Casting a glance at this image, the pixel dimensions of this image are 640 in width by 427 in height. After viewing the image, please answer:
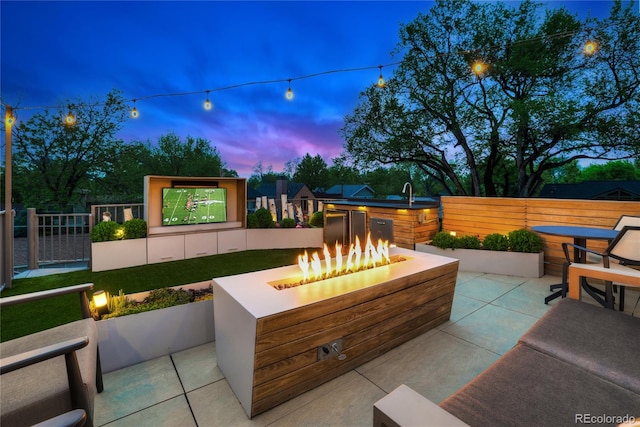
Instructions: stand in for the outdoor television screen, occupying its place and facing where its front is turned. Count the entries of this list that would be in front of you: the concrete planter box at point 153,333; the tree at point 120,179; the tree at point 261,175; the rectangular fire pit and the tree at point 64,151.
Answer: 2

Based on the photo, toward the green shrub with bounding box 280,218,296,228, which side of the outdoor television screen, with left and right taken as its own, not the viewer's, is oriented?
left

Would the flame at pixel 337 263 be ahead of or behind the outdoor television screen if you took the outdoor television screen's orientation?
ahead

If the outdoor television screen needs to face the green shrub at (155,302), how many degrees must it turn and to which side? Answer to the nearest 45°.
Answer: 0° — it already faces it

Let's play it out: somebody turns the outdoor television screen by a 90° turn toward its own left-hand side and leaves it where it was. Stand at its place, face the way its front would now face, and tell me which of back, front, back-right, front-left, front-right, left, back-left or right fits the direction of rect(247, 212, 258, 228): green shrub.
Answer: front

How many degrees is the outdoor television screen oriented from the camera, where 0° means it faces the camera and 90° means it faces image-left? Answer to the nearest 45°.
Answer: approximately 0°

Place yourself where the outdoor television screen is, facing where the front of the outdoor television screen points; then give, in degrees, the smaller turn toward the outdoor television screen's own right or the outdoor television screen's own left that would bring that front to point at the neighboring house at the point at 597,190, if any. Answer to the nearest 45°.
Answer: approximately 90° to the outdoor television screen's own left

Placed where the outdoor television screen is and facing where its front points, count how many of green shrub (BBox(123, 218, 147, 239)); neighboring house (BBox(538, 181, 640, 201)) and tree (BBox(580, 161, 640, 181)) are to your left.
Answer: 2

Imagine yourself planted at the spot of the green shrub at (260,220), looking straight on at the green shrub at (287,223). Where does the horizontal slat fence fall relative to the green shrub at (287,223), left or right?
right

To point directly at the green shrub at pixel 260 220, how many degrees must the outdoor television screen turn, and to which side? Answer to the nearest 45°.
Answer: approximately 90° to its left

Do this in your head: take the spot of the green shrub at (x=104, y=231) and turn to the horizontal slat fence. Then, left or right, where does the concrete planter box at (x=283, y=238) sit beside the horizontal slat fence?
left

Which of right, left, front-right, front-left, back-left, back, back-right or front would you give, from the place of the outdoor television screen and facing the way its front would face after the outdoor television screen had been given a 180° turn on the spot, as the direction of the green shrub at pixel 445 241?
back-right

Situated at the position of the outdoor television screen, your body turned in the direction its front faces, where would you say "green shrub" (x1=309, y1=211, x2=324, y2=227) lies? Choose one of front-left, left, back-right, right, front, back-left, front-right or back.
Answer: left

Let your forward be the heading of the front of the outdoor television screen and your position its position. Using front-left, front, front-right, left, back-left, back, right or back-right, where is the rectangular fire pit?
front

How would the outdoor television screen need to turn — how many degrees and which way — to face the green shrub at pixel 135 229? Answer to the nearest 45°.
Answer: approximately 45° to its right

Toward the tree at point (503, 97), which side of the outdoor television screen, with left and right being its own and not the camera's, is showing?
left
